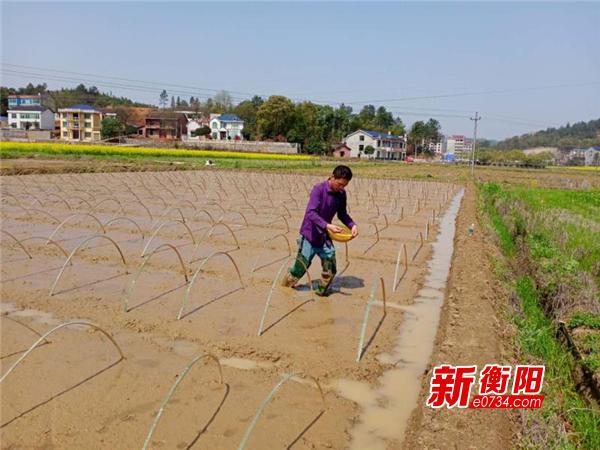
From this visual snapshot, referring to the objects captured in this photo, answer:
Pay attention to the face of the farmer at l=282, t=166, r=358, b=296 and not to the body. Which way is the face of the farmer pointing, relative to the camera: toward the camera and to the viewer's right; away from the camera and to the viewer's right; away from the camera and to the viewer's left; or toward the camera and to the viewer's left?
toward the camera and to the viewer's right

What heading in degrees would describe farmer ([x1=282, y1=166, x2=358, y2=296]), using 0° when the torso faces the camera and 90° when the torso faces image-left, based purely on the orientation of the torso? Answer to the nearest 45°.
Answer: approximately 315°
